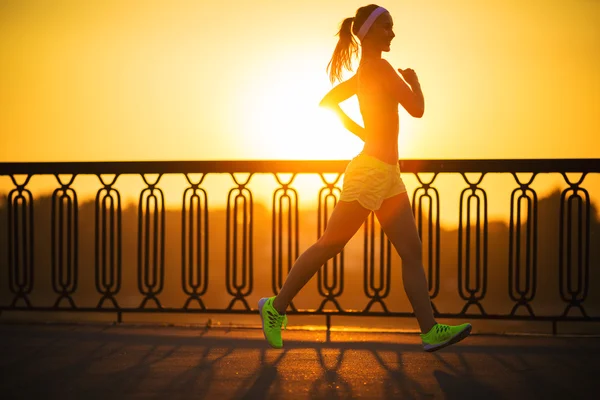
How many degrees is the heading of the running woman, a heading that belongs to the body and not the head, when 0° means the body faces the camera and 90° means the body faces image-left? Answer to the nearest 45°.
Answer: approximately 270°

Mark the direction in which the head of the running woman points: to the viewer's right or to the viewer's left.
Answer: to the viewer's right

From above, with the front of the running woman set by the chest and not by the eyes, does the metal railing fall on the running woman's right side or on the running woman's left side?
on the running woman's left side
